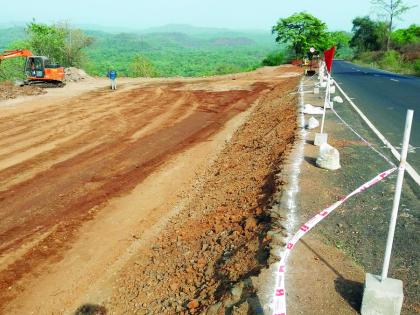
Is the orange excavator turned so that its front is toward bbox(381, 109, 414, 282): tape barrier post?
no

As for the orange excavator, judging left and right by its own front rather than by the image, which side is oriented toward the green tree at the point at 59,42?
right

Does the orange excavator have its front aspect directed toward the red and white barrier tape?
no

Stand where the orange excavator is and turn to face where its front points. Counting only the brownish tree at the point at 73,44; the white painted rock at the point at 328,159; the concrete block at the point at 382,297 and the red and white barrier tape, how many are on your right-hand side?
1

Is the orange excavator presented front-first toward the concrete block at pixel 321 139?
no

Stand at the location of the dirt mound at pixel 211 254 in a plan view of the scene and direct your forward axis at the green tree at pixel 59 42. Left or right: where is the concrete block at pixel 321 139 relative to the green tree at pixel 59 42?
right

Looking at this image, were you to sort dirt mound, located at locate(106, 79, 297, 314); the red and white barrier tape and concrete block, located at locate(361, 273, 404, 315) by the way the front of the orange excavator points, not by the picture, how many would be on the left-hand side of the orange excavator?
3

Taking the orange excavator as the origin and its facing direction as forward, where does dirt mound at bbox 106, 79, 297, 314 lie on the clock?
The dirt mound is roughly at 9 o'clock from the orange excavator.

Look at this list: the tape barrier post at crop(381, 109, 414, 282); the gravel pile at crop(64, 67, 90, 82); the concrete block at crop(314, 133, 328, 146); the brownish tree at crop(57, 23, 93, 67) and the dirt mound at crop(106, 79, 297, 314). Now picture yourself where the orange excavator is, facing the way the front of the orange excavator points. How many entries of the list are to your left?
3

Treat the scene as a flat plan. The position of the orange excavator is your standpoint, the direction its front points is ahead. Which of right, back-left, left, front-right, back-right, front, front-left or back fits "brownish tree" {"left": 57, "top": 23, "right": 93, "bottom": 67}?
right

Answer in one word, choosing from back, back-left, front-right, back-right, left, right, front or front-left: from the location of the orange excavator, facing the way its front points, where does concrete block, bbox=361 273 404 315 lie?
left

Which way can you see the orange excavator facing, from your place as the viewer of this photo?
facing to the left of the viewer

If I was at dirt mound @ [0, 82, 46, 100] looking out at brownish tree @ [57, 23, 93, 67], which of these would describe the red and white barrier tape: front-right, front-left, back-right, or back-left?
back-right

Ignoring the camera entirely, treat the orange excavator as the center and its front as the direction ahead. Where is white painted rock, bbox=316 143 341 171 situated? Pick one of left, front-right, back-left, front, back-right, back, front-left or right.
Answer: left
